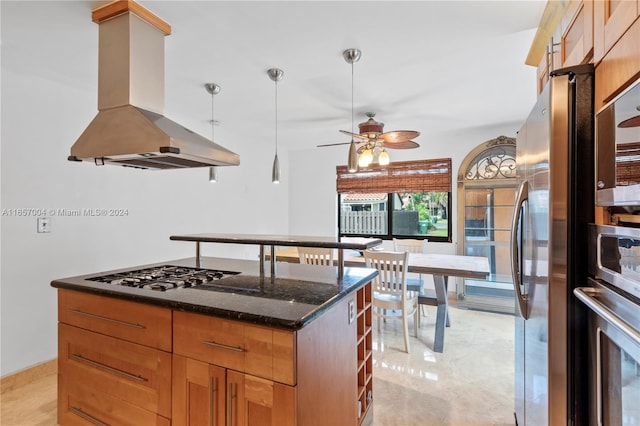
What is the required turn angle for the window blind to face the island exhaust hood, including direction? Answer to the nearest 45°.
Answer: approximately 45° to its right

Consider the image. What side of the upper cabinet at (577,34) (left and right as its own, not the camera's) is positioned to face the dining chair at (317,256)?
front

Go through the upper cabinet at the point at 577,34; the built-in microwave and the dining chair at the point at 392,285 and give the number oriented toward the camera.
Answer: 0

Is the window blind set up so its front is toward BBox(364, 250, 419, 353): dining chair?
yes

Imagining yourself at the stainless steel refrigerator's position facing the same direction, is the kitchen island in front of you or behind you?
in front

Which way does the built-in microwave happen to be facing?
to the viewer's left

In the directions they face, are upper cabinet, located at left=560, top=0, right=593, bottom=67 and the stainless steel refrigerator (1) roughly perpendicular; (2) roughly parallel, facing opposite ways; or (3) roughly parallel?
roughly parallel

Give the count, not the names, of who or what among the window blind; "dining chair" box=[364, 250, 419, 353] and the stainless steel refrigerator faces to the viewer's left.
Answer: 1

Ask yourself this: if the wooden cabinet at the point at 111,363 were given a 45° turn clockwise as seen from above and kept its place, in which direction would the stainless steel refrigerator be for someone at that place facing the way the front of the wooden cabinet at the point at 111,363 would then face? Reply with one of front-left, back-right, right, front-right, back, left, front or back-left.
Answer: back-left

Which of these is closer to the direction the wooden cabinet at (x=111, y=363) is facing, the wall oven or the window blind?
the wall oven

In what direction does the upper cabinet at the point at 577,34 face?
to the viewer's left

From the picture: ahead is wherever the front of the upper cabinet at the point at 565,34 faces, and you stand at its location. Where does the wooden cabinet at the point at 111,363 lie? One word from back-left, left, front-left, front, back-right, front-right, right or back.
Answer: front-left

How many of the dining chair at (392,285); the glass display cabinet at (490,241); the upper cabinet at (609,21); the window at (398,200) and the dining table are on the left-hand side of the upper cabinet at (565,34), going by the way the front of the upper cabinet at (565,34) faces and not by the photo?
1

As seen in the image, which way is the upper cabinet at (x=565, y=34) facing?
to the viewer's left

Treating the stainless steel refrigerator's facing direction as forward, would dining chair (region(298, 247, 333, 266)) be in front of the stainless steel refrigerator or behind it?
in front

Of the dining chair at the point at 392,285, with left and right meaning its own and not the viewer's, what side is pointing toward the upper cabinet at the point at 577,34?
back

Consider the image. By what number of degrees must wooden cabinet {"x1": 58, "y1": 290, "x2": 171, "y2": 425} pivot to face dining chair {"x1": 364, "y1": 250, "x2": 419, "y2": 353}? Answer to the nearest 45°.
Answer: approximately 135° to its left

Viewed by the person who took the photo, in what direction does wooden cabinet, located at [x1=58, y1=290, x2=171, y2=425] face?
facing the viewer and to the left of the viewer

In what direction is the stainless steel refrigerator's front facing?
to the viewer's left

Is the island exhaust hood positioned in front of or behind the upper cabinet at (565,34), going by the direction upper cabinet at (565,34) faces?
in front

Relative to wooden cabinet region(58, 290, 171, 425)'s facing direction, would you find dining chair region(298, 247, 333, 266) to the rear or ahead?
to the rear

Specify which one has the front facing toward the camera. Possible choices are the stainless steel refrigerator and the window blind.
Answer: the window blind

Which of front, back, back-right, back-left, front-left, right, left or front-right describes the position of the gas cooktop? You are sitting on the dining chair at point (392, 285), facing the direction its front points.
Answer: back

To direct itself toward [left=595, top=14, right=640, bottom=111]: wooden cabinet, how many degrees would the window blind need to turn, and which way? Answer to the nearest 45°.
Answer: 0° — it already faces it
